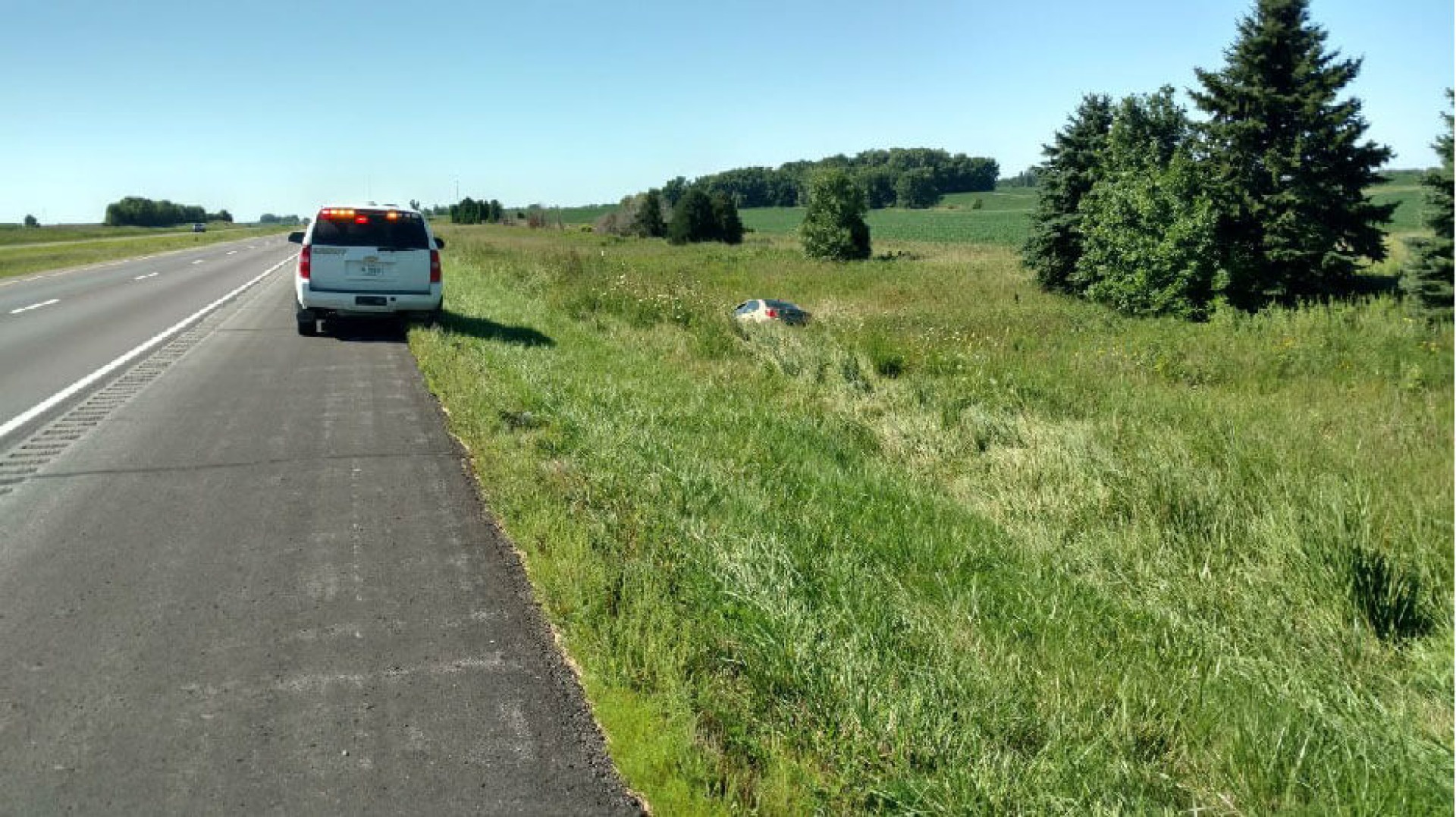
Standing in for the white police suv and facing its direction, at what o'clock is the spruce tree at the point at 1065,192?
The spruce tree is roughly at 2 o'clock from the white police suv.

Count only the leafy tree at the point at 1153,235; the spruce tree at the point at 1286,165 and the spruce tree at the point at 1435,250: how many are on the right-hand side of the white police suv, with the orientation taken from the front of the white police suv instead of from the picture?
3

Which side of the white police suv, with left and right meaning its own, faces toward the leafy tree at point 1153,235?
right

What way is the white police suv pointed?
away from the camera

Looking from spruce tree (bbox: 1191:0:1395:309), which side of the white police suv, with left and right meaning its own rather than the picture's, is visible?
right

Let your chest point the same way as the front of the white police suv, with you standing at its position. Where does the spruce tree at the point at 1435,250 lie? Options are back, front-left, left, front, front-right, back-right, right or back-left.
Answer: right
